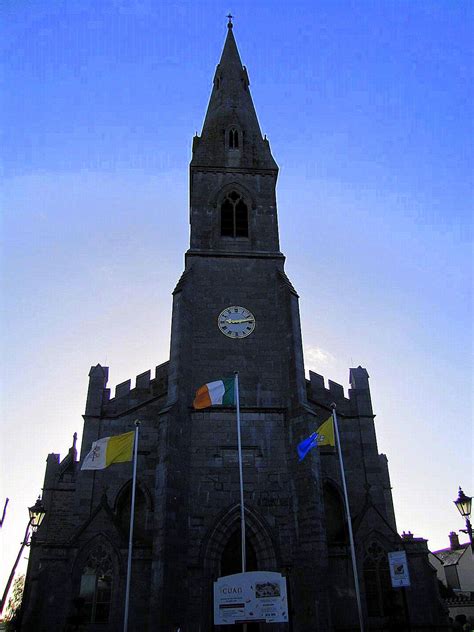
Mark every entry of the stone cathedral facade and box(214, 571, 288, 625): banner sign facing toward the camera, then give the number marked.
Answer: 2

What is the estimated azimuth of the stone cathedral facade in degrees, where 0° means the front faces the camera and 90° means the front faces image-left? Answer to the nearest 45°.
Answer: approximately 0°

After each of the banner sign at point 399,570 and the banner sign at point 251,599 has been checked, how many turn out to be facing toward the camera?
2

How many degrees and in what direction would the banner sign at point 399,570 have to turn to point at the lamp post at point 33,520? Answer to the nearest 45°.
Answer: approximately 90° to its right

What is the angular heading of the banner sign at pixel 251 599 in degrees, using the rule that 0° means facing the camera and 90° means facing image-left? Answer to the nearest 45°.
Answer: approximately 0°

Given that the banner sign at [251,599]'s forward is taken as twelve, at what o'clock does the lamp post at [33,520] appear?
The lamp post is roughly at 4 o'clock from the banner sign.

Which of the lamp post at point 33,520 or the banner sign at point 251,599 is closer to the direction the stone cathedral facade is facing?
the banner sign
